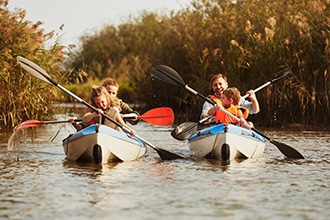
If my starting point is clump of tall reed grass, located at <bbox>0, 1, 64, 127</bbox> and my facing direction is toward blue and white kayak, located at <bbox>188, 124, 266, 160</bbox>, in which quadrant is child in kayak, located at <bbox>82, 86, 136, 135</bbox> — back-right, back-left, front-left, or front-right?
front-right

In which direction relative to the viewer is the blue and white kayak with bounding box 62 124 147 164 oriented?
toward the camera

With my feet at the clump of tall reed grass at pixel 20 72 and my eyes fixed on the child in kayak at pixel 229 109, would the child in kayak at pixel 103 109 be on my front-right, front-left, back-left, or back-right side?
front-right

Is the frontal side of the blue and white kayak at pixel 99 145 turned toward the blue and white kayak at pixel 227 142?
no

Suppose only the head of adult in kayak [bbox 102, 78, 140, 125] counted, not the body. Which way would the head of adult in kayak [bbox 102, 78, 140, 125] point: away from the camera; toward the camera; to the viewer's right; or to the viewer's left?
toward the camera

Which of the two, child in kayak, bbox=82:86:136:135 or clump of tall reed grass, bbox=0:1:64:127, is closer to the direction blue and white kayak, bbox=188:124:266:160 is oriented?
the child in kayak

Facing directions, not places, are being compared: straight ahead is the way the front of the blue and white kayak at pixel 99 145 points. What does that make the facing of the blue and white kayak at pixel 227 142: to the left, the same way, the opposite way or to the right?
the same way

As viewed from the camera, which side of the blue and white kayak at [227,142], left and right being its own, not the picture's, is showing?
front

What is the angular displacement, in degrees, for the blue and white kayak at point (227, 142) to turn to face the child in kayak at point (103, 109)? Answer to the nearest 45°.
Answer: approximately 90° to its right

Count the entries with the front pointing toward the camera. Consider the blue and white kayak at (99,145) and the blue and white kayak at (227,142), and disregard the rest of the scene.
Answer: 2
